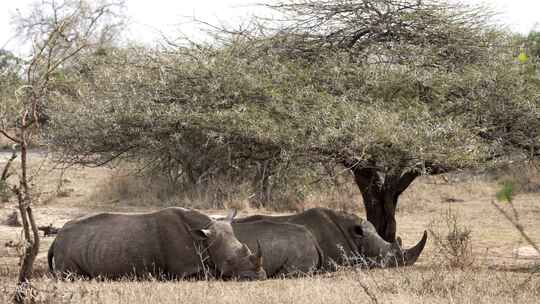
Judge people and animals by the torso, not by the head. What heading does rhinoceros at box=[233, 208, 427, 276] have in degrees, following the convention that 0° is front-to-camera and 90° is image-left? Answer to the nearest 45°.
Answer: approximately 270°

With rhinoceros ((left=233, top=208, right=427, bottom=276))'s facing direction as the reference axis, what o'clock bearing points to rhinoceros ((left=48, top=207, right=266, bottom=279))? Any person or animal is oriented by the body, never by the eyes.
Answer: rhinoceros ((left=48, top=207, right=266, bottom=279)) is roughly at 5 o'clock from rhinoceros ((left=233, top=208, right=427, bottom=276)).

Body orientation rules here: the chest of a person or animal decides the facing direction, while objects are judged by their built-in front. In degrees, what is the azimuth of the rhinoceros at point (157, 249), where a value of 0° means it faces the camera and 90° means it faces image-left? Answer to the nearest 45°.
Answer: approximately 270°

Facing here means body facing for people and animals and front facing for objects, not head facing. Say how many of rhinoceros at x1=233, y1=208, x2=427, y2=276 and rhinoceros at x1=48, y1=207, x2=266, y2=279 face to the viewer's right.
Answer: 2

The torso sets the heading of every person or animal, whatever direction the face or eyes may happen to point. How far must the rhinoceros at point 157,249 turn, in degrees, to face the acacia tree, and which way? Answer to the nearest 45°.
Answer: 0° — it already faces it
